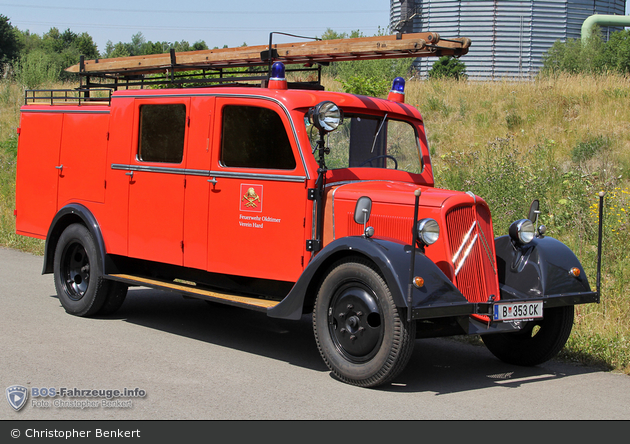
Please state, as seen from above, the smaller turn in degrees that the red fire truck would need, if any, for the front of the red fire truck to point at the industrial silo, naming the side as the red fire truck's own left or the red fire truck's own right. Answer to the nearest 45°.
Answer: approximately 135° to the red fire truck's own left

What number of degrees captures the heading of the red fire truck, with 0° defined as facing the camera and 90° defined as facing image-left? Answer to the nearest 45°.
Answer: approximately 315°

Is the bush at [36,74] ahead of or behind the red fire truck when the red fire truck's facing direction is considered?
behind

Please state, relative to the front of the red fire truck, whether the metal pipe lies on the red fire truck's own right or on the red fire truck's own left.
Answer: on the red fire truck's own left
